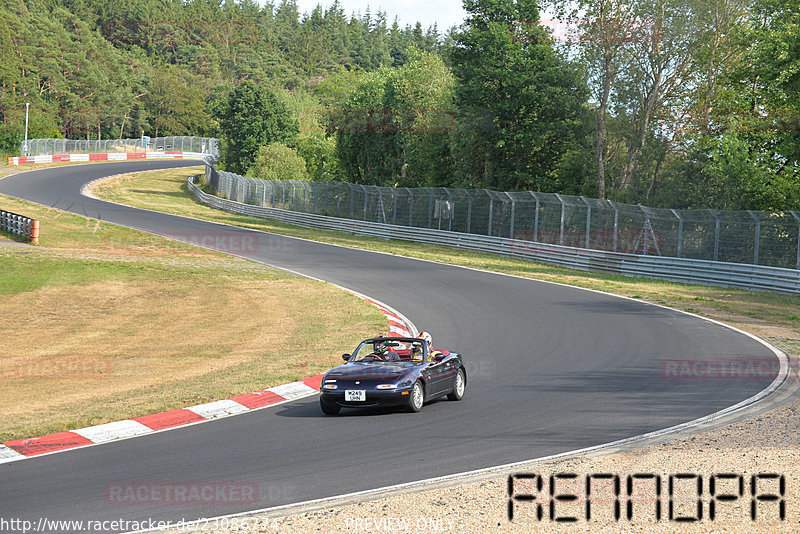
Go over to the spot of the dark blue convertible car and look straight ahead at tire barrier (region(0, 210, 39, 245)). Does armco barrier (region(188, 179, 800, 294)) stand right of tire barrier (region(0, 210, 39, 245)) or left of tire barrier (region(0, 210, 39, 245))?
right

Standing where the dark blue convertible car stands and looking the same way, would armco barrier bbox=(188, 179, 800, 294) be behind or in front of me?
behind

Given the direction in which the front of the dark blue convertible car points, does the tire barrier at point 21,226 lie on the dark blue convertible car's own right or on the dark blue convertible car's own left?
on the dark blue convertible car's own right

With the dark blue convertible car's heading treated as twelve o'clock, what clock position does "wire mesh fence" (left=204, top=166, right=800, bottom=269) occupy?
The wire mesh fence is roughly at 5 o'clock from the dark blue convertible car.

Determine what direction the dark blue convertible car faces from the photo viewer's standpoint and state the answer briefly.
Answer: facing the viewer and to the left of the viewer

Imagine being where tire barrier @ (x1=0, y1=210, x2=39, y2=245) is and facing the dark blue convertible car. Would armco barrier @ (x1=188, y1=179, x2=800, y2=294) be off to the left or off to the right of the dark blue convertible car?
left

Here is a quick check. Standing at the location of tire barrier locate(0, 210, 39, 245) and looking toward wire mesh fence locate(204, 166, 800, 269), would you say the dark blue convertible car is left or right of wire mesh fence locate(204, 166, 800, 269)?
right
